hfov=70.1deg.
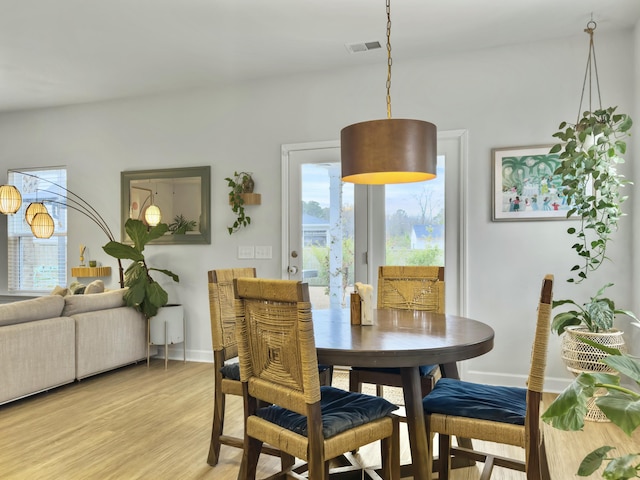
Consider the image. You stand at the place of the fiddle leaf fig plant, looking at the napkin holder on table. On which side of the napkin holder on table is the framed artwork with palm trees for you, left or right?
left

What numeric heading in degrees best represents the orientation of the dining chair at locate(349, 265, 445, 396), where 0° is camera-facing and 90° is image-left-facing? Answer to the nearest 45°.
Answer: approximately 45°

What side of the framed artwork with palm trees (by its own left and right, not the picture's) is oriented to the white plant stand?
right

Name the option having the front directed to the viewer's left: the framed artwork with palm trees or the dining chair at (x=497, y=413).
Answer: the dining chair

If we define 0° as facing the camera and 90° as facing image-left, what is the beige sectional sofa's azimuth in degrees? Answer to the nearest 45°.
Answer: approximately 135°

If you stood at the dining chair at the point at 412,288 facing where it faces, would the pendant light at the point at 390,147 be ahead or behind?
ahead

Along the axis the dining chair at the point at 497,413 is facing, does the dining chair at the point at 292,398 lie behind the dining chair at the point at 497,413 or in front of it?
in front

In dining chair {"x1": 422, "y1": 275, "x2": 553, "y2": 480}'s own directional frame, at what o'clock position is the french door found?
The french door is roughly at 2 o'clock from the dining chair.

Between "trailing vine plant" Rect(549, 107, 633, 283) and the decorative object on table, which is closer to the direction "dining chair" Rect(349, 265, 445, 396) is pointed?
the decorative object on table

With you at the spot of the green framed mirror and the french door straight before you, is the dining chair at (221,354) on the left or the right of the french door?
right

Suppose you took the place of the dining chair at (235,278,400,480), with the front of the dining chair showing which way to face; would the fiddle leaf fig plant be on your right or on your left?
on your left

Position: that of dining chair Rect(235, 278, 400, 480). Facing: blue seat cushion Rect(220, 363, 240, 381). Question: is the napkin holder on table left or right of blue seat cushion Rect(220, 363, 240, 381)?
right

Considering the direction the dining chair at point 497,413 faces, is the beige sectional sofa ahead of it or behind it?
ahead

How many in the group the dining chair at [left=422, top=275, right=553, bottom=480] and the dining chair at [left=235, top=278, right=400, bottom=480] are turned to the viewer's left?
1

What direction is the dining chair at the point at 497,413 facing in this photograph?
to the viewer's left

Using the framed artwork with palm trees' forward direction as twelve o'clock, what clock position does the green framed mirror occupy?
The green framed mirror is roughly at 3 o'clock from the framed artwork with palm trees.

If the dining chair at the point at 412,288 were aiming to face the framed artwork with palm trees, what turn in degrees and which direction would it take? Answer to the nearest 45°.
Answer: approximately 180°
